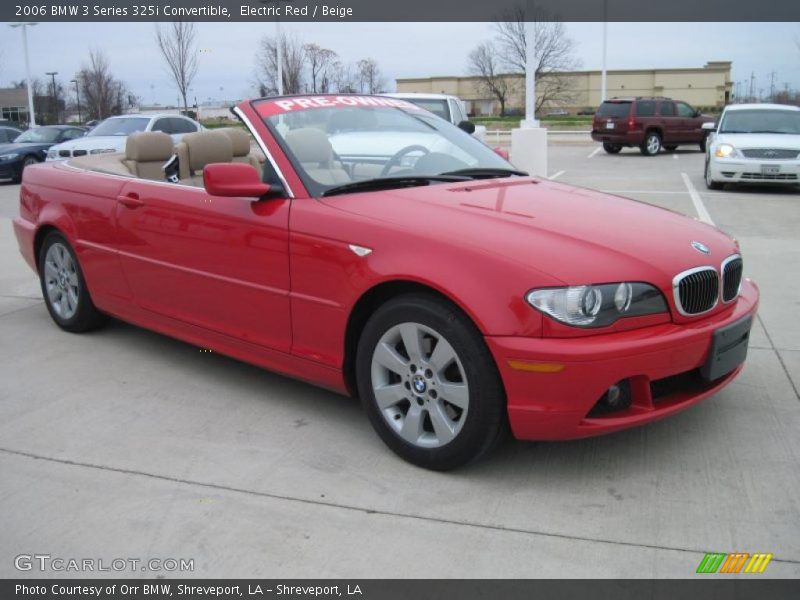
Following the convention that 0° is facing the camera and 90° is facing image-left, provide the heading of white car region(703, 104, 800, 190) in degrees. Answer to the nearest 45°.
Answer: approximately 0°

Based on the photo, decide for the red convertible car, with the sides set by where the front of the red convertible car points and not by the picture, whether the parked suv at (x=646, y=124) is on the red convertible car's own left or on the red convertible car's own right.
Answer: on the red convertible car's own left

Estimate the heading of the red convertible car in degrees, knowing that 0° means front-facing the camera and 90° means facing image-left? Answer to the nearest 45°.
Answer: approximately 315°

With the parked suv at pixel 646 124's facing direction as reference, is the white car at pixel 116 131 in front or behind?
behind

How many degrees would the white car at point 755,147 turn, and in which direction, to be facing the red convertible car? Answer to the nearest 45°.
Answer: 0° — it already faces it

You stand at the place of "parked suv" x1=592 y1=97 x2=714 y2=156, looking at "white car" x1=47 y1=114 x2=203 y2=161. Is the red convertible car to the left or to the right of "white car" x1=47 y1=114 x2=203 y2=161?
left

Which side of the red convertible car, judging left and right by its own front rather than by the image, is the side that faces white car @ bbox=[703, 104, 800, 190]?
left

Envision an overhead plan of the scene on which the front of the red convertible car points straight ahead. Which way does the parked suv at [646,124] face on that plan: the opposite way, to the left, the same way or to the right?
to the left
